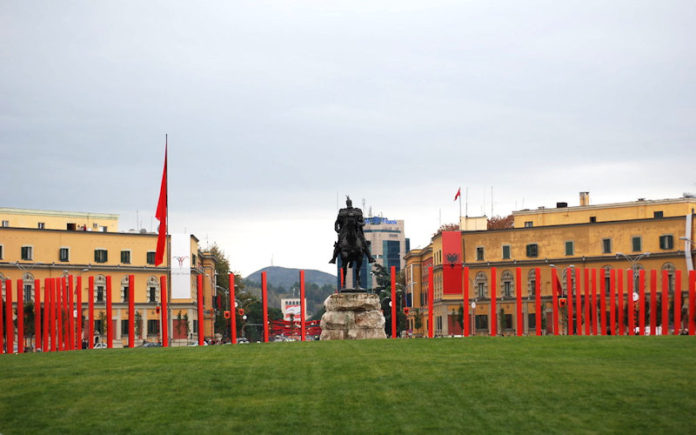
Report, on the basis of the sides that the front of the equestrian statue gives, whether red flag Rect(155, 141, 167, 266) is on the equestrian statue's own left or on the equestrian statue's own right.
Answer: on the equestrian statue's own right

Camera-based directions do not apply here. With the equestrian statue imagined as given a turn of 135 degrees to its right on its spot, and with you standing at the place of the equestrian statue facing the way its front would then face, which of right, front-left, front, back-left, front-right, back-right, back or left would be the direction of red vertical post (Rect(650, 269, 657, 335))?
back-right

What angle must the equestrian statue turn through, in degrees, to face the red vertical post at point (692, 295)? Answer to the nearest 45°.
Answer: approximately 90° to its left

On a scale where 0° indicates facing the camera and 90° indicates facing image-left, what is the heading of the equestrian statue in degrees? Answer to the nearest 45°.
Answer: approximately 0°
